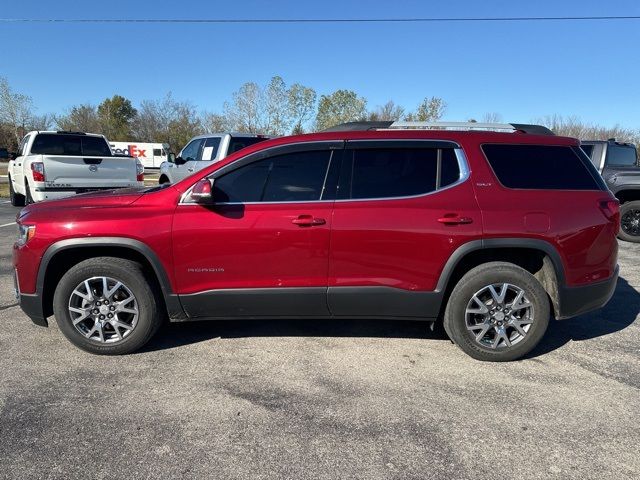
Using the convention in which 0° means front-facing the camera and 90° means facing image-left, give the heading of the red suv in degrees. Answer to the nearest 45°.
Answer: approximately 90°

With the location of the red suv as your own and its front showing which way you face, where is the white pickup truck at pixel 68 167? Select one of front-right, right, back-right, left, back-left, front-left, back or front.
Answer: front-right

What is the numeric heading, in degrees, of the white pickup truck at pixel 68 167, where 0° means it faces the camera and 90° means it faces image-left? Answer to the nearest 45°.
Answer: approximately 180°

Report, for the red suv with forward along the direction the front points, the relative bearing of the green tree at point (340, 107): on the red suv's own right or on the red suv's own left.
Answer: on the red suv's own right

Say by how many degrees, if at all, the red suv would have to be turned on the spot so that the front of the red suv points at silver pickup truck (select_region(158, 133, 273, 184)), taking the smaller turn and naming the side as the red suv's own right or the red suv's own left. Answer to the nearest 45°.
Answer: approximately 90° to the red suv's own right

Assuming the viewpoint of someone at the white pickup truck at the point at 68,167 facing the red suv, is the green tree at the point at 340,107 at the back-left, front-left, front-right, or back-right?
back-left

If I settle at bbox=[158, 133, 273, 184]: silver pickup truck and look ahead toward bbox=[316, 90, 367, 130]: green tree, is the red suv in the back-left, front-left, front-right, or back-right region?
back-right

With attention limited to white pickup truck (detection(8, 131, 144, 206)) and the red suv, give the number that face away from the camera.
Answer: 1

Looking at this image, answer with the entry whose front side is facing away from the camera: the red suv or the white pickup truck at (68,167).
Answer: the white pickup truck

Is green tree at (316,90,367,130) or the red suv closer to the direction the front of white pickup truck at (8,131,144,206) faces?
the green tree

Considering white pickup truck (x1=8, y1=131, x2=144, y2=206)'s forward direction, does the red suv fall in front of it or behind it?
behind

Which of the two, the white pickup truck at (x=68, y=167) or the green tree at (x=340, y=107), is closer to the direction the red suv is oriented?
the white pickup truck

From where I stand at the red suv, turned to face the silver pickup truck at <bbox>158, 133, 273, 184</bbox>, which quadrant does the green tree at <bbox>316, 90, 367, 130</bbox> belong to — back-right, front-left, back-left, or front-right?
front-right

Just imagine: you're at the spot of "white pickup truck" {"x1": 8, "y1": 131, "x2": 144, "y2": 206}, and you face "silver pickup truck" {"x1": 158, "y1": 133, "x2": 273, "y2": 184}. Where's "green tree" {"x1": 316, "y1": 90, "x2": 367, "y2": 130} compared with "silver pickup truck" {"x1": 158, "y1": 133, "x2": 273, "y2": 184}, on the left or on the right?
left
